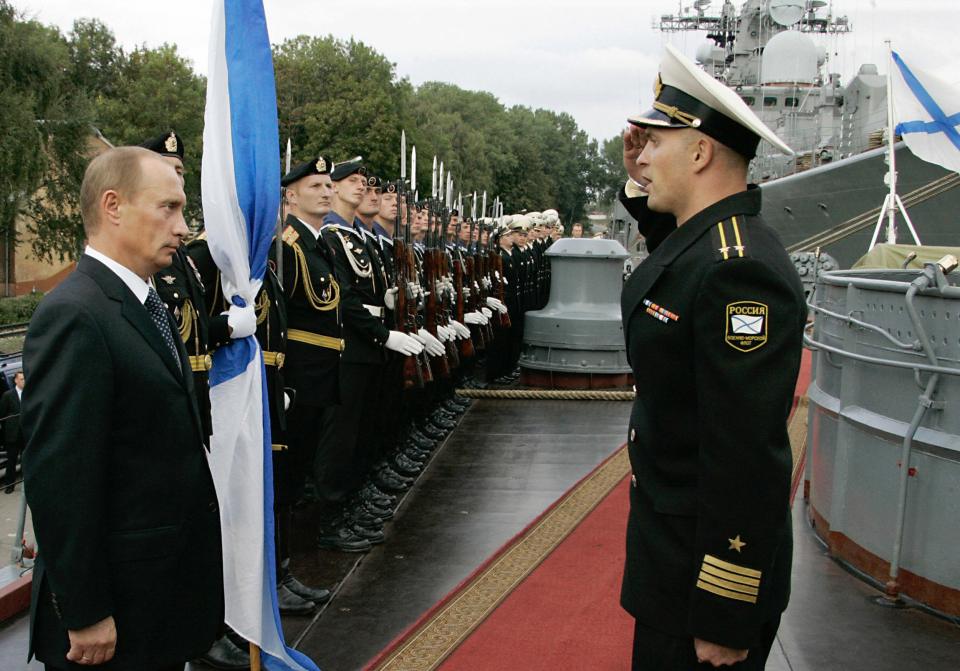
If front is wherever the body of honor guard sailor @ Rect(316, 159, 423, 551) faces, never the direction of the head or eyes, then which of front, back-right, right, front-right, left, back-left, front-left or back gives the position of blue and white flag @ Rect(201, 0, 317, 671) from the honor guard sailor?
front-right

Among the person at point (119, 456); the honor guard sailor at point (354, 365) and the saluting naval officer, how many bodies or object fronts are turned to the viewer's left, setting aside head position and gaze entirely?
1

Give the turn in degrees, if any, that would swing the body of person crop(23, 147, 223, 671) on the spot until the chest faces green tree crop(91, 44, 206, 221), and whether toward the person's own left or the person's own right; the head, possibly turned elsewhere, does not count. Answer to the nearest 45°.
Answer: approximately 90° to the person's own left

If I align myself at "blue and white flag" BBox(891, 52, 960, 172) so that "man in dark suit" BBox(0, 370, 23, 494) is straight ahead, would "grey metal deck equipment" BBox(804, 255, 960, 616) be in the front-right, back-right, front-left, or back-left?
front-left

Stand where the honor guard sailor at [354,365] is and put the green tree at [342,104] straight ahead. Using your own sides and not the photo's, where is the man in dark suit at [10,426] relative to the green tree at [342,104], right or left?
left

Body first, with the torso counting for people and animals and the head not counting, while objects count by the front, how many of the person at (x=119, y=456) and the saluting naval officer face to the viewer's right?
1

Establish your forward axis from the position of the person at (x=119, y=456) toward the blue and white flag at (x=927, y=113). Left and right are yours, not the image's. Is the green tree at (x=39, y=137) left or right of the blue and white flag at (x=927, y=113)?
left

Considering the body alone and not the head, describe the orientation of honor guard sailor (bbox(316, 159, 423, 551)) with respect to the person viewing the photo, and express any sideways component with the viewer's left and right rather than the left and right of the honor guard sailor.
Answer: facing the viewer and to the right of the viewer

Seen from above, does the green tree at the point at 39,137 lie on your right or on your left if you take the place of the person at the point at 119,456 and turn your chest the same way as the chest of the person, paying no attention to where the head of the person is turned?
on your left

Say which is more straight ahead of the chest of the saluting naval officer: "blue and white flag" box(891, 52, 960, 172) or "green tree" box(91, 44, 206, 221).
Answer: the green tree

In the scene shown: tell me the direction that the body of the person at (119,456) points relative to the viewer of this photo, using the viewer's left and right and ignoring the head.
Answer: facing to the right of the viewer

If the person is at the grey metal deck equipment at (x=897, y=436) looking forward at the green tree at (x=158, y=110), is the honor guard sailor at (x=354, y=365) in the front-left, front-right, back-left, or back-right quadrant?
front-left

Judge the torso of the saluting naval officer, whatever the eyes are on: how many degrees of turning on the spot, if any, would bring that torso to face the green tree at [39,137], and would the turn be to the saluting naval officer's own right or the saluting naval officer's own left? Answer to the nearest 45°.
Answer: approximately 45° to the saluting naval officer's own right

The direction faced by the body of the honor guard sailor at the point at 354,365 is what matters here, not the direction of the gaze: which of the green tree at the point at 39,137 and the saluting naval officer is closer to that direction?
the saluting naval officer

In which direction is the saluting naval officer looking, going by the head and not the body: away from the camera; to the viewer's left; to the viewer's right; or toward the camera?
to the viewer's left

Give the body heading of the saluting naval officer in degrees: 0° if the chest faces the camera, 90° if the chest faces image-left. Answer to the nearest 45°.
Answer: approximately 90°

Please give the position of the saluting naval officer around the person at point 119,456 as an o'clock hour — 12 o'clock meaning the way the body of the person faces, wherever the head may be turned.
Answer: The saluting naval officer is roughly at 1 o'clock from the person.
